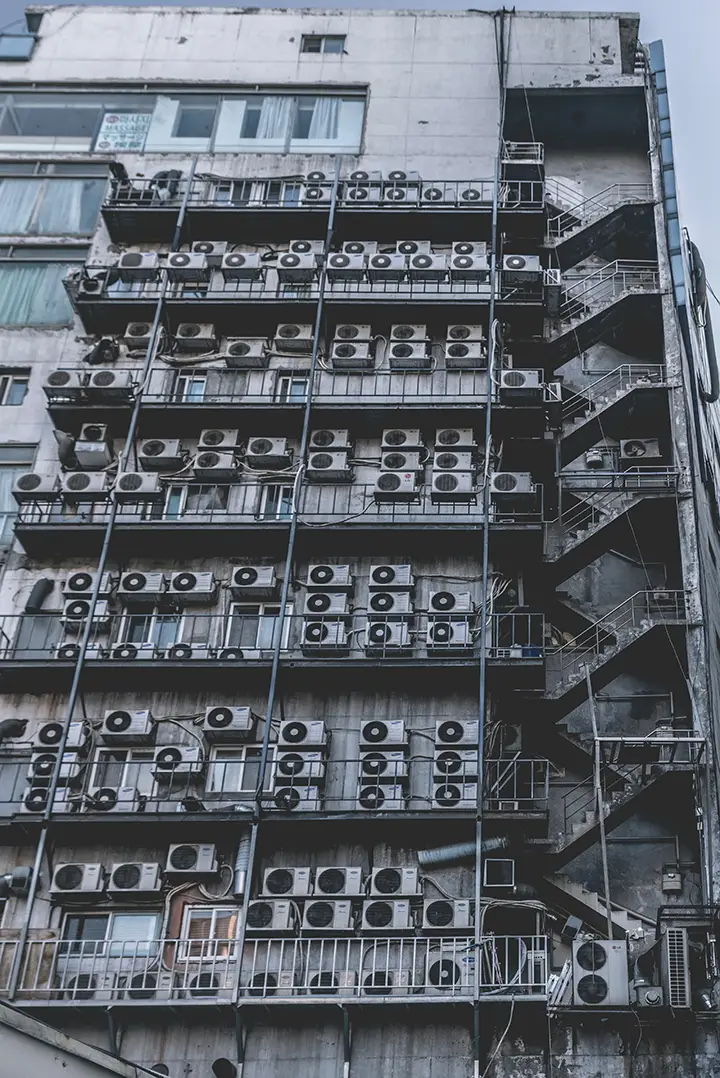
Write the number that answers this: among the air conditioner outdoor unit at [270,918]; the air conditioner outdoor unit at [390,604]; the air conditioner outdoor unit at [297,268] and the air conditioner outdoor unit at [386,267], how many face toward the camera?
4

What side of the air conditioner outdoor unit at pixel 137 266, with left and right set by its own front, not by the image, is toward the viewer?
front

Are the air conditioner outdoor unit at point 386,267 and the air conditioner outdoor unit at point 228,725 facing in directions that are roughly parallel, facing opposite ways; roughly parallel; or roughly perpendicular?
roughly parallel

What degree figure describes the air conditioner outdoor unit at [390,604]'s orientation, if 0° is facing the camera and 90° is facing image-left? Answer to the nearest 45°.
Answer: approximately 0°

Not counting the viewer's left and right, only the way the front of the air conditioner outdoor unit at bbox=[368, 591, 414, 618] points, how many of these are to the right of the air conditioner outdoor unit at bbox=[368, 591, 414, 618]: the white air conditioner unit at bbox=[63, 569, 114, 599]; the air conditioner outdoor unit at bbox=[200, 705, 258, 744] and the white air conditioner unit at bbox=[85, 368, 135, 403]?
3

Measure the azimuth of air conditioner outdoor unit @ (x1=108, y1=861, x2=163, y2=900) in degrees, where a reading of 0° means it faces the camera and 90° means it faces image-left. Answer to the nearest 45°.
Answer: approximately 0°

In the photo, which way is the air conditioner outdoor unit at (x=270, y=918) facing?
toward the camera

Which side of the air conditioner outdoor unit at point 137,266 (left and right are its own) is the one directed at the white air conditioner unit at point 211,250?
left

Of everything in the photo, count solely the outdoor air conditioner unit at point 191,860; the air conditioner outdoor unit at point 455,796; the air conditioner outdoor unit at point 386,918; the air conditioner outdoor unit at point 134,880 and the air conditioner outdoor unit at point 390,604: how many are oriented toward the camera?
5

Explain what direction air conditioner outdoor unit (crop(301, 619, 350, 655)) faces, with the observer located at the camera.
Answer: facing the viewer

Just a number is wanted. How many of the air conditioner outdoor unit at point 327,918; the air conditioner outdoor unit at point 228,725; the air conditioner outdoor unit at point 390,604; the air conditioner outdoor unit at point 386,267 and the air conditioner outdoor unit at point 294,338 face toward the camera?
5
